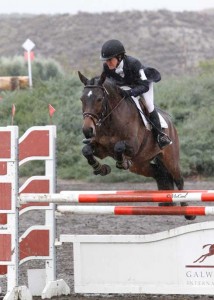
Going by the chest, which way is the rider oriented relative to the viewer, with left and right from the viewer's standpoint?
facing the viewer and to the left of the viewer

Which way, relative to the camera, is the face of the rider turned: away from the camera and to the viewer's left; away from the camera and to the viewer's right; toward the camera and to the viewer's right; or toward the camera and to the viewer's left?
toward the camera and to the viewer's left

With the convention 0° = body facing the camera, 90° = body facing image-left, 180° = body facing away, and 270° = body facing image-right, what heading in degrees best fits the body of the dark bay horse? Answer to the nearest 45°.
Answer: approximately 45°
